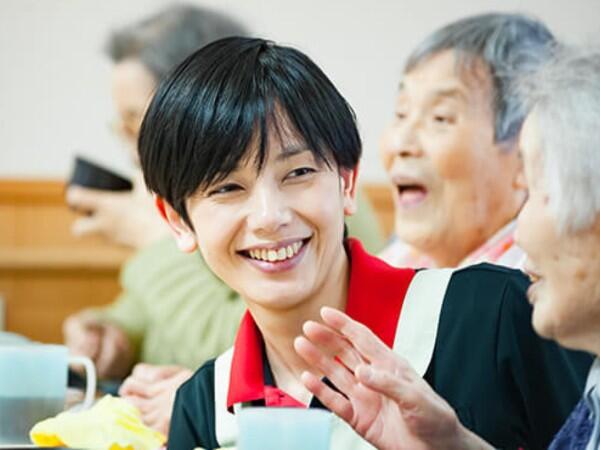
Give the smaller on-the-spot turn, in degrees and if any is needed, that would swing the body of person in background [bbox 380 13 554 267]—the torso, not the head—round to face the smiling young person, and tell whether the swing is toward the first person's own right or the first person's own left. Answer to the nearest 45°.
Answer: approximately 45° to the first person's own left

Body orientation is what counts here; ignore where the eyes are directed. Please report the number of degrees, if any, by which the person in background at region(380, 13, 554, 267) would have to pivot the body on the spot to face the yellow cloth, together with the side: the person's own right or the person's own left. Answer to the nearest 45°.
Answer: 0° — they already face it

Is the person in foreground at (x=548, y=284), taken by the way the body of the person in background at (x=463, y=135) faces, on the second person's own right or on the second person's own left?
on the second person's own left

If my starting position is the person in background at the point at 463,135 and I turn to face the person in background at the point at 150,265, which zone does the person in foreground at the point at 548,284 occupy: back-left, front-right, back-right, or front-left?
back-left

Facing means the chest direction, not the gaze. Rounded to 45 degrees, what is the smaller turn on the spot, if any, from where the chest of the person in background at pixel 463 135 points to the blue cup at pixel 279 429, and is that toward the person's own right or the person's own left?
approximately 45° to the person's own left

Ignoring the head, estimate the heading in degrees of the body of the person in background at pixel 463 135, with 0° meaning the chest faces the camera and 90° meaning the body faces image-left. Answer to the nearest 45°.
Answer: approximately 45°

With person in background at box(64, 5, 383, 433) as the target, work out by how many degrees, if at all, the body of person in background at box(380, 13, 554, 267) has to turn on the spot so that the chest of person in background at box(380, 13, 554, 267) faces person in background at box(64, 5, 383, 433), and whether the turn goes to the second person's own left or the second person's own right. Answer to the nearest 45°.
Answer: approximately 90° to the second person's own right
